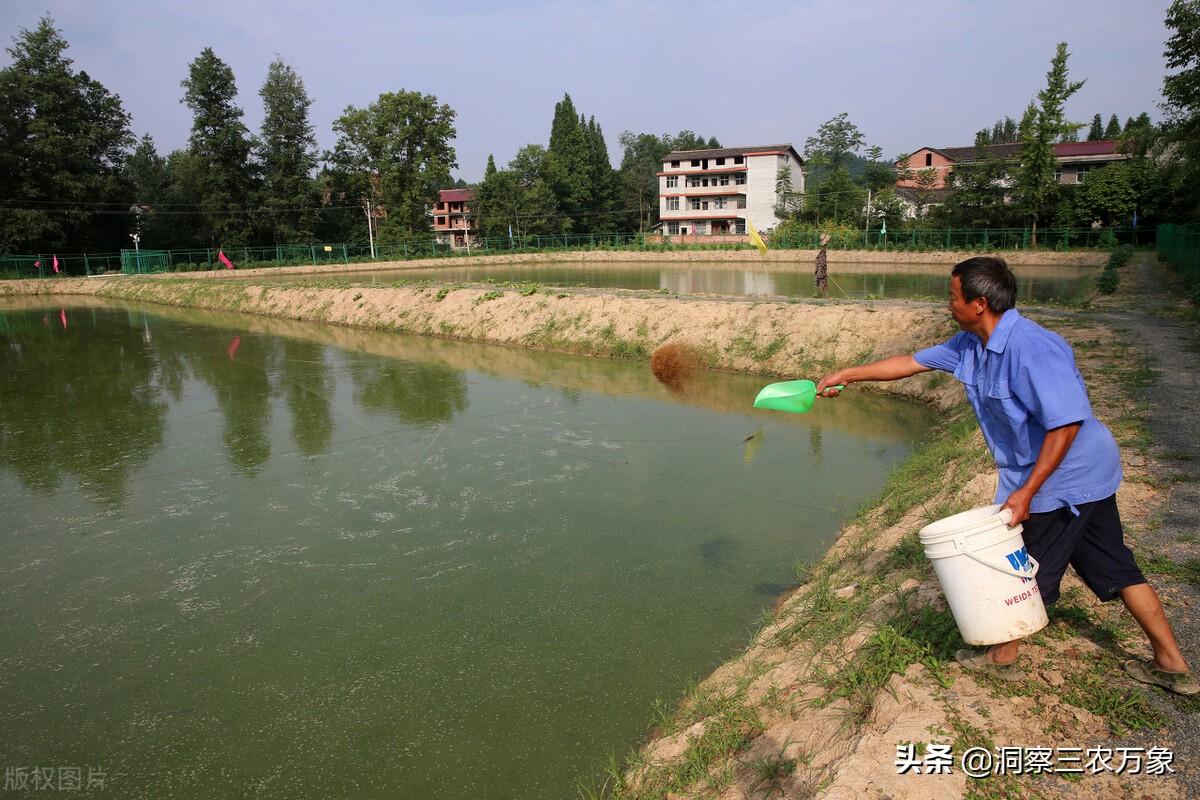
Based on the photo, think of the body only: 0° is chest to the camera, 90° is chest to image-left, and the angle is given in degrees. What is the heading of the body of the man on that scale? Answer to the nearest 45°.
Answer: approximately 90°

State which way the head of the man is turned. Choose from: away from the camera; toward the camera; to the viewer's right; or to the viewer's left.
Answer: to the viewer's left

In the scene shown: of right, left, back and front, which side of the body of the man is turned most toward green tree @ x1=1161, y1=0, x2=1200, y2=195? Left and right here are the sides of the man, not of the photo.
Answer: right

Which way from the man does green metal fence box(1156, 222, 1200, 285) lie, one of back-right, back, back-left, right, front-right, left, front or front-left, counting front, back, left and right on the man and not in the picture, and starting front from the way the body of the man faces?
right

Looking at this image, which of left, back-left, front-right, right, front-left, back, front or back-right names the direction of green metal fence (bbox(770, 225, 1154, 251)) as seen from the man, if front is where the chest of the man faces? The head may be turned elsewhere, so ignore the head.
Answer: right

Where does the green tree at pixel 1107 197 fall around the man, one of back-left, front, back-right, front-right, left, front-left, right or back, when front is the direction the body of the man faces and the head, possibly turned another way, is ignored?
right

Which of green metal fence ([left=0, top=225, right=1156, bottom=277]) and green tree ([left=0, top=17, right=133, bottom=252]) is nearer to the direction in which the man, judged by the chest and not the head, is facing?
the green tree
